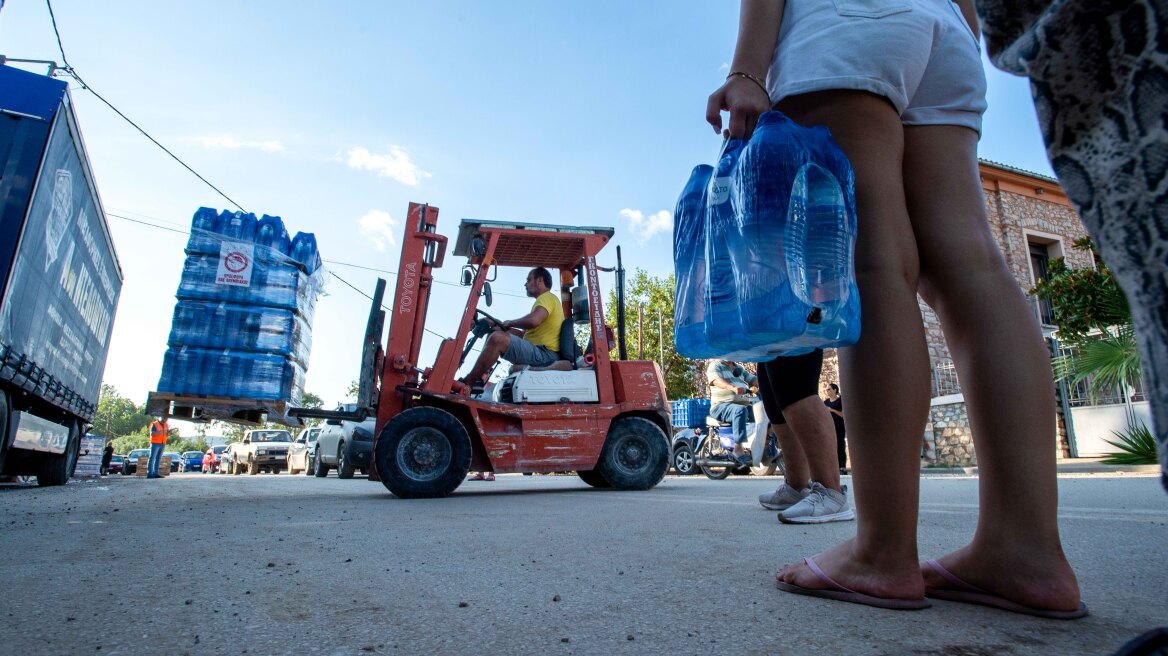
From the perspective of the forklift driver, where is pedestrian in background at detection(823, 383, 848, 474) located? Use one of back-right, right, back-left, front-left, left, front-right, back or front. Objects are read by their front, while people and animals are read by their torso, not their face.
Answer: back-right

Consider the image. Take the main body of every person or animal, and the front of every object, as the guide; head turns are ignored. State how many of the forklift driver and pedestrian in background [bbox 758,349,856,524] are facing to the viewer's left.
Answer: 2

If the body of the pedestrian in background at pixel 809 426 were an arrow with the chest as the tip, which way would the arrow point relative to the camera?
to the viewer's left

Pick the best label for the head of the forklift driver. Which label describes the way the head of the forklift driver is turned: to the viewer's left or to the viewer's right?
to the viewer's left

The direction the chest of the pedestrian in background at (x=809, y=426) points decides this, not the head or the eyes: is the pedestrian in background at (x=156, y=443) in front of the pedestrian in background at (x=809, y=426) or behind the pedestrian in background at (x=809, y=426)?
in front

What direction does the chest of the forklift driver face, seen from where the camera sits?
to the viewer's left

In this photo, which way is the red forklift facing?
to the viewer's left

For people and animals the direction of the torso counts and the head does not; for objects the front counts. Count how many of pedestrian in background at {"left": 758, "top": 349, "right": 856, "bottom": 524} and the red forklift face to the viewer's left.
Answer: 2

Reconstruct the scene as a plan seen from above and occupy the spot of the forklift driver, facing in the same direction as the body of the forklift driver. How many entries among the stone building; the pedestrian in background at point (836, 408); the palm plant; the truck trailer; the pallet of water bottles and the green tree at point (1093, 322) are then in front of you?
2

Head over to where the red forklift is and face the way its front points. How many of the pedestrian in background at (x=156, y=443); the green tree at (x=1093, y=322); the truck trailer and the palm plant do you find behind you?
2

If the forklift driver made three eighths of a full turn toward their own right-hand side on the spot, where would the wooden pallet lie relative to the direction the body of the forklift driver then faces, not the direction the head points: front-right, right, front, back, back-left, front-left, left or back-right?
back-left

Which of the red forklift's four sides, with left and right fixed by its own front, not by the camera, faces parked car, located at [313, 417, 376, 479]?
right

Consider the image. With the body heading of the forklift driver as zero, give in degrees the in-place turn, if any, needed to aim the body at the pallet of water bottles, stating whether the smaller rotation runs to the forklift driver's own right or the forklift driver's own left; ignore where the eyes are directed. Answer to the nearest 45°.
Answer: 0° — they already face it
